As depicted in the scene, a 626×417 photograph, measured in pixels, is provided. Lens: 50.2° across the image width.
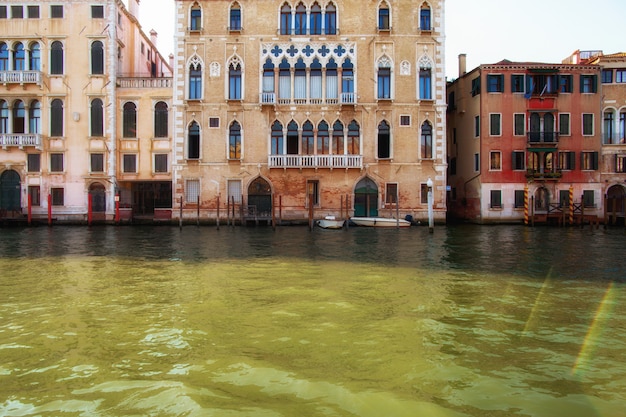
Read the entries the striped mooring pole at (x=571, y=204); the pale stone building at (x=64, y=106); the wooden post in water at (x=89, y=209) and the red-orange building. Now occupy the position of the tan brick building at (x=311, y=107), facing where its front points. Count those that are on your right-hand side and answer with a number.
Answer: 2

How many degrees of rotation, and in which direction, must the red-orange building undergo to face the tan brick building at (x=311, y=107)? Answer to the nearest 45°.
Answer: approximately 45° to its right

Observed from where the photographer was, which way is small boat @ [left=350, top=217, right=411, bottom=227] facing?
facing to the left of the viewer

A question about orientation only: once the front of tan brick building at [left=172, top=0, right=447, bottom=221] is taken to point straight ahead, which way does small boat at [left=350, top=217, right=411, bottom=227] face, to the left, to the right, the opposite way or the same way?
to the right

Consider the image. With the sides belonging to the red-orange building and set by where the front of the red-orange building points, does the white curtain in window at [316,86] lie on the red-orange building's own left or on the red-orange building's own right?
on the red-orange building's own right

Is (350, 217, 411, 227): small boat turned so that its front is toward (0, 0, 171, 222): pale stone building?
yes

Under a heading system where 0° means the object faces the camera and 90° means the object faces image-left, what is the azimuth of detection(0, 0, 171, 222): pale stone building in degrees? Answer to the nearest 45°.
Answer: approximately 0°

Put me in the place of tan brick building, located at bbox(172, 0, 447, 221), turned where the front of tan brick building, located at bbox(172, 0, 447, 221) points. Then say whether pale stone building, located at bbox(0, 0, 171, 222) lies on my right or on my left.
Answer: on my right
